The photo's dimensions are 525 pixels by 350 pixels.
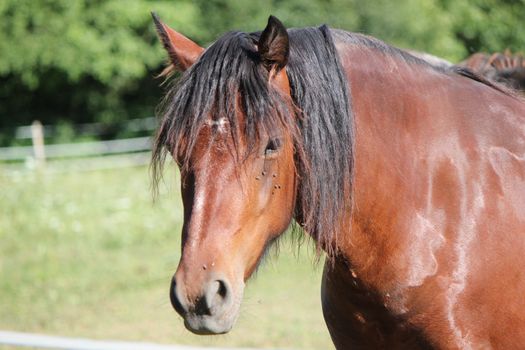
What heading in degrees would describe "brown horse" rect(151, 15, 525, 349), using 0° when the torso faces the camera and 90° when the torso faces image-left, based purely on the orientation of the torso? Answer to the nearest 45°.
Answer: approximately 45°

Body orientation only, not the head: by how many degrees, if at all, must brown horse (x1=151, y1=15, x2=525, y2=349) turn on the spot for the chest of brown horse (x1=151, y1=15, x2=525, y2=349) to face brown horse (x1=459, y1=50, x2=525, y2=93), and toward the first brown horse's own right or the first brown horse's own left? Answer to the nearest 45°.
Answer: approximately 135° to the first brown horse's own right
